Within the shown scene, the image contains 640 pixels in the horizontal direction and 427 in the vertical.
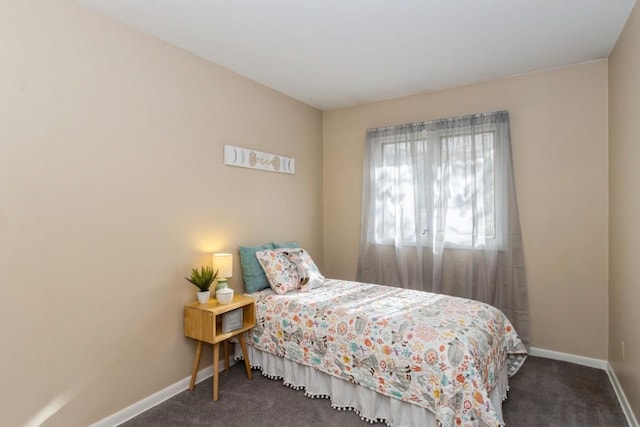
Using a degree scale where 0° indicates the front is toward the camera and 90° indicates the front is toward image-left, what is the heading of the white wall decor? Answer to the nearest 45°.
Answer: approximately 315°

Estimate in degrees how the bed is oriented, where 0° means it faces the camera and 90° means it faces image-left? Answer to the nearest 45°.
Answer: approximately 315°
